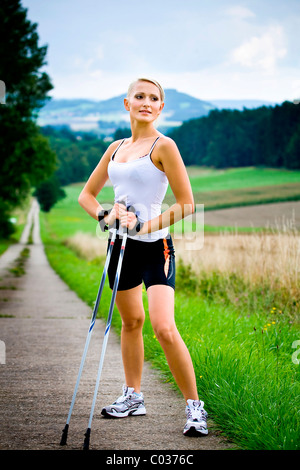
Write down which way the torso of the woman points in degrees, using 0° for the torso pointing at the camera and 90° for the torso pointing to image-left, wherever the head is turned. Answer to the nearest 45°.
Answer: approximately 45°

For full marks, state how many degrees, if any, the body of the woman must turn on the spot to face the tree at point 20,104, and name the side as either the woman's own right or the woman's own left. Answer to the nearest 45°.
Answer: approximately 135° to the woman's own right

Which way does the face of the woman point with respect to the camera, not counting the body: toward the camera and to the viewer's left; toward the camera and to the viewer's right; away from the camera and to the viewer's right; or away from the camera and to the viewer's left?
toward the camera and to the viewer's right
